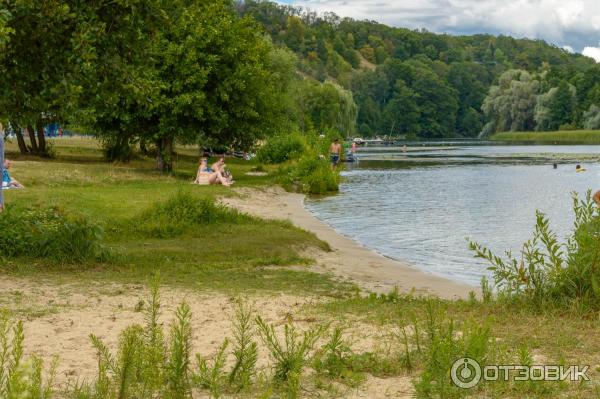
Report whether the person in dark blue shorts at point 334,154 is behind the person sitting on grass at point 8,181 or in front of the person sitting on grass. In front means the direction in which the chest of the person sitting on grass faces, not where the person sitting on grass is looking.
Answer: in front

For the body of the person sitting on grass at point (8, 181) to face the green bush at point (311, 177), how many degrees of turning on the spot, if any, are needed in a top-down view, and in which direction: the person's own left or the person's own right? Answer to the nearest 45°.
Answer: approximately 45° to the person's own left

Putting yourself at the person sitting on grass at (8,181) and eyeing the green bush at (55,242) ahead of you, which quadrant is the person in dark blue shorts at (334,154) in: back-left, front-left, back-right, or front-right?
back-left

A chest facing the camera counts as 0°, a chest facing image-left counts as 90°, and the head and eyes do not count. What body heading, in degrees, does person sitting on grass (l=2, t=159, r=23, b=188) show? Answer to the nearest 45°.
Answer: approximately 270°

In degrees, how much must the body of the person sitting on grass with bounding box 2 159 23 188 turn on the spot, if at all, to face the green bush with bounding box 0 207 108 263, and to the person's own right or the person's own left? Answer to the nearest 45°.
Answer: approximately 90° to the person's own right

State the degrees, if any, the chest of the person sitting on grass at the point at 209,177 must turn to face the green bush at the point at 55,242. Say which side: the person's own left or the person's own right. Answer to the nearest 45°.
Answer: approximately 90° to the person's own right

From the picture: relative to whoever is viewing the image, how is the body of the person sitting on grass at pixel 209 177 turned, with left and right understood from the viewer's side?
facing to the right of the viewer

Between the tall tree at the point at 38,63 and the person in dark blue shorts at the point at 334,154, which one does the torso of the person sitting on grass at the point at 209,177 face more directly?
the person in dark blue shorts
